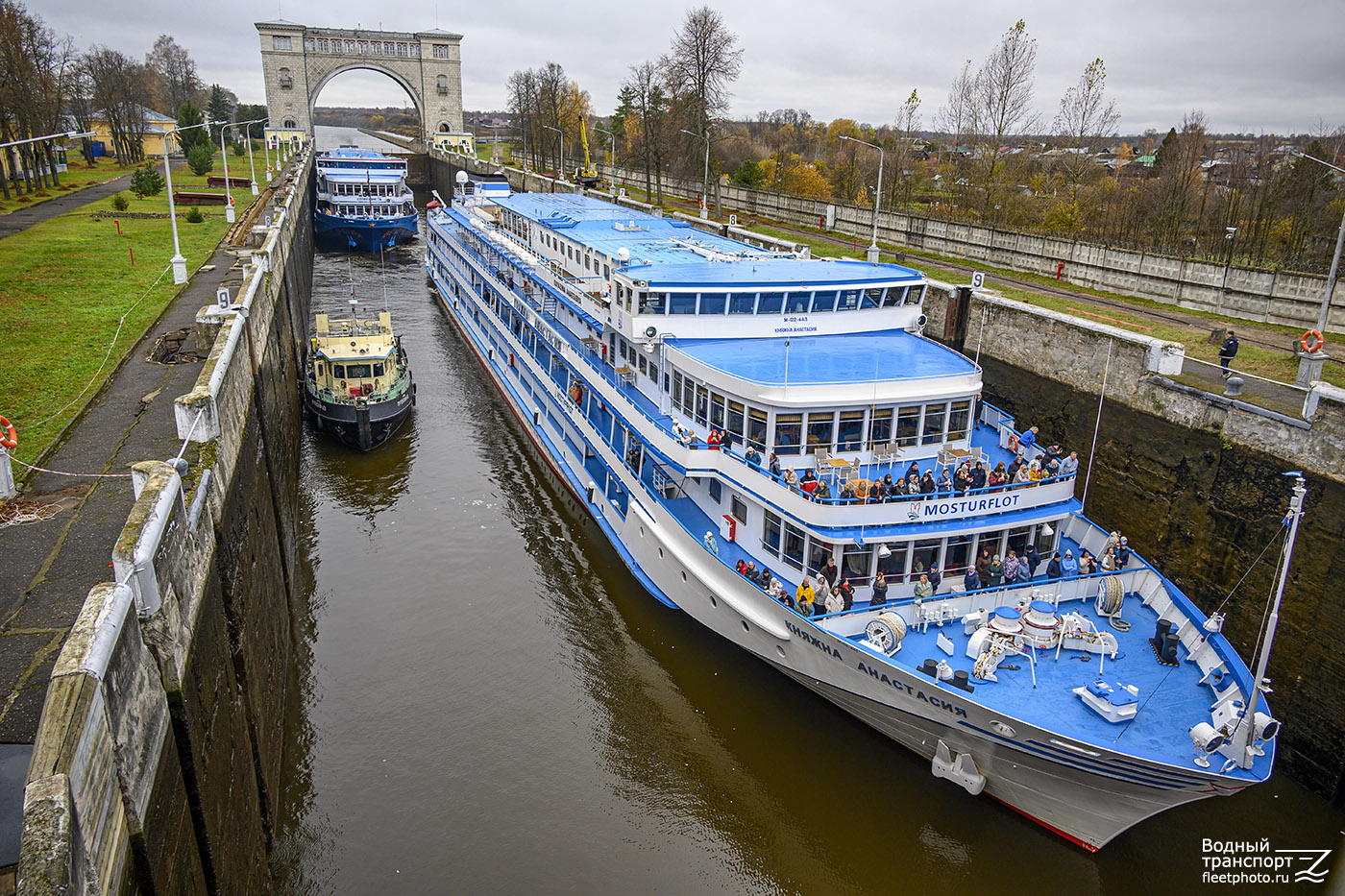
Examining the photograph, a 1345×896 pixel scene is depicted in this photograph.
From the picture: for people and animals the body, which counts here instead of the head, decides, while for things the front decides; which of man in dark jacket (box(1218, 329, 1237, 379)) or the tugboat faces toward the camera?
the tugboat

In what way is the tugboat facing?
toward the camera

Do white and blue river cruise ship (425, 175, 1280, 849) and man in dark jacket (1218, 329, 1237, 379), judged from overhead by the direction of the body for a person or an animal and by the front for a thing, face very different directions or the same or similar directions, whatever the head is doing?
very different directions

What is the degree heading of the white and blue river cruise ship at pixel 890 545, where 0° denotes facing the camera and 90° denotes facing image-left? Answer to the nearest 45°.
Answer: approximately 315°

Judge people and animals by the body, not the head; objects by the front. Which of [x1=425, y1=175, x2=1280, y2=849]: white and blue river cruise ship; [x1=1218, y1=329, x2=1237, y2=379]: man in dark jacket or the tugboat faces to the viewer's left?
the man in dark jacket

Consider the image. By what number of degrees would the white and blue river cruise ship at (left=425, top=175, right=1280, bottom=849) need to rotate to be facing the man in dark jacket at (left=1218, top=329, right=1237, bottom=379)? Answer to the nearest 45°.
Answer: approximately 90° to its left

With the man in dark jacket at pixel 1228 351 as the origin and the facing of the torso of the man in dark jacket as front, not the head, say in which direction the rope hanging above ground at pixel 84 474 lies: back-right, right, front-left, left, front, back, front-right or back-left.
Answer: front-left

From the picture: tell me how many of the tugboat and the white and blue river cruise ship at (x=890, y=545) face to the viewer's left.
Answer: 0

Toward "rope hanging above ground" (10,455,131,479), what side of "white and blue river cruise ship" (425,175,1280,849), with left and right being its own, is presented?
right

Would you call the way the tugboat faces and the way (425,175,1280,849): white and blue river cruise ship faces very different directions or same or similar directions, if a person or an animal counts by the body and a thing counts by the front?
same or similar directions

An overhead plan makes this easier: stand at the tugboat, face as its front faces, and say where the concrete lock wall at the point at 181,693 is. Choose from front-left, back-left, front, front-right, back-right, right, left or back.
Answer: front

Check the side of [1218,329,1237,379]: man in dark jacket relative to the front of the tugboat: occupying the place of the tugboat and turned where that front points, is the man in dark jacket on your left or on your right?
on your left

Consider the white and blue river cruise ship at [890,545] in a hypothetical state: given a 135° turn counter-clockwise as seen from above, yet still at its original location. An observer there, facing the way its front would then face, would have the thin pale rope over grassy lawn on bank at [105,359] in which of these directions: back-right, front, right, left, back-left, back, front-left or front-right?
left

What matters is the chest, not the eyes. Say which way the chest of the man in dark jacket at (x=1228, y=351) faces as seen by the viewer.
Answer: to the viewer's left
